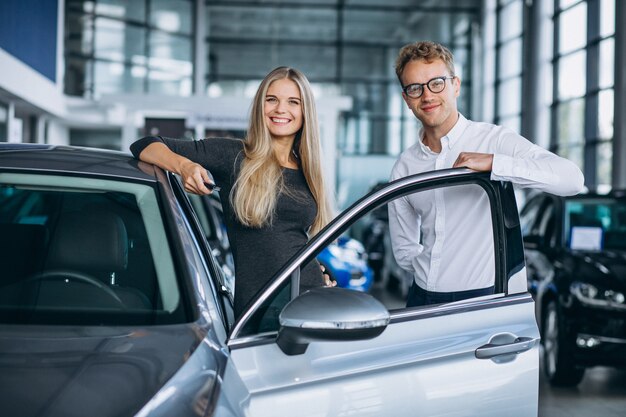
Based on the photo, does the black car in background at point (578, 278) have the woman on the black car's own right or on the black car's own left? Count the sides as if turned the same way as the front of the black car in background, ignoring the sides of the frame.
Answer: on the black car's own right

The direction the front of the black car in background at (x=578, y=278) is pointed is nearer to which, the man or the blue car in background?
the man

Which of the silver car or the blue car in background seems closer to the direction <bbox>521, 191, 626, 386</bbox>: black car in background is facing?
the silver car

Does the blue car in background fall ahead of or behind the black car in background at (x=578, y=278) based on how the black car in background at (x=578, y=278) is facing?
behind

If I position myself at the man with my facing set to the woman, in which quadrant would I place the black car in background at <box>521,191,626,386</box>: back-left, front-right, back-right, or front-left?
back-right

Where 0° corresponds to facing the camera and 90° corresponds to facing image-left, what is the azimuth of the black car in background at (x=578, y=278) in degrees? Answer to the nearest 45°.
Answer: approximately 315°

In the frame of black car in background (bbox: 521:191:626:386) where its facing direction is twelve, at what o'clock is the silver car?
The silver car is roughly at 2 o'clock from the black car in background.
